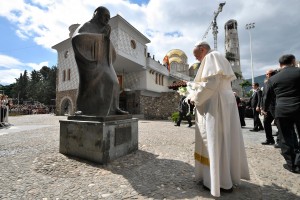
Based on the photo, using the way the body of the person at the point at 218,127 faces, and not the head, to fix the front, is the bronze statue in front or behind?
in front

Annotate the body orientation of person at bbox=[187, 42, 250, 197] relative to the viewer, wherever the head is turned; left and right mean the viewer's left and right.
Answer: facing to the left of the viewer

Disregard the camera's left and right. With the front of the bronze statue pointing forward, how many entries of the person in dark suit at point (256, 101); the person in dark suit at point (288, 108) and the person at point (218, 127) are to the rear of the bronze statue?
0

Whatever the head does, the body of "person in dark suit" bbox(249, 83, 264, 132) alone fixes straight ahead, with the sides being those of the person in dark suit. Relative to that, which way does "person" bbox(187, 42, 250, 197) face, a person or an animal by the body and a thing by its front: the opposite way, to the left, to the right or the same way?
the same way

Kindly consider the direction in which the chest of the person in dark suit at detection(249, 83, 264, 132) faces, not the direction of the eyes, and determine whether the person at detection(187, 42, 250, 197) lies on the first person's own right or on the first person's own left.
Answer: on the first person's own left

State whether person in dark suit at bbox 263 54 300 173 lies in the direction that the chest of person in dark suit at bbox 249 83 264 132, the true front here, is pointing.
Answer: no

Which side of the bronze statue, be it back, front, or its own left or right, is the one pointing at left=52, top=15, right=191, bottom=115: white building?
left

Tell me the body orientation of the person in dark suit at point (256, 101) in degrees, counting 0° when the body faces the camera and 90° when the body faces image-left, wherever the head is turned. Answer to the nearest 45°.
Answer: approximately 90°

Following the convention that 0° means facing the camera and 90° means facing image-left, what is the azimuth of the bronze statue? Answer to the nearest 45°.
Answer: approximately 270°

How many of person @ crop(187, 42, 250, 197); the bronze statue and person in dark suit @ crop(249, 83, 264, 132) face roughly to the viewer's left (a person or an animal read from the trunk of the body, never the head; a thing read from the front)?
2

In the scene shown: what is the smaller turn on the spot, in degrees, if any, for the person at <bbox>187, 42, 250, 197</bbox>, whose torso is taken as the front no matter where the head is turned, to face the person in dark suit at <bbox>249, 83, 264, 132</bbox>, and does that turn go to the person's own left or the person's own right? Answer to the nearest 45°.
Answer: approximately 90° to the person's own right

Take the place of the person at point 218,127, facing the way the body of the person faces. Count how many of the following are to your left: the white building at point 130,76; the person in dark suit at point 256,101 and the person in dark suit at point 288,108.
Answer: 0

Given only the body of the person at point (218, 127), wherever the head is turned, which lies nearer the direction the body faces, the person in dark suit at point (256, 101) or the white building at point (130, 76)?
the white building

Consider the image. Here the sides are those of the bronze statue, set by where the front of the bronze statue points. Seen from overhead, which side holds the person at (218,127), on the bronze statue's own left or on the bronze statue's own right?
on the bronze statue's own right

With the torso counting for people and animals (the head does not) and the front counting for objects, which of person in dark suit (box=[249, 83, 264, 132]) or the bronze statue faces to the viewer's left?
the person in dark suit
